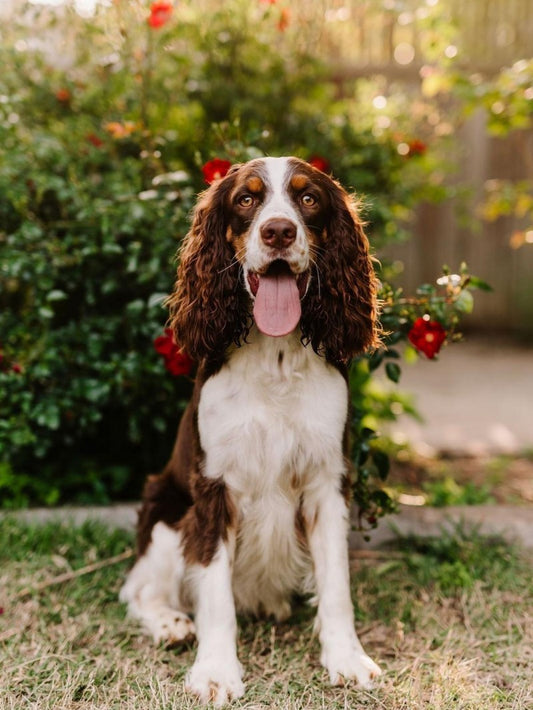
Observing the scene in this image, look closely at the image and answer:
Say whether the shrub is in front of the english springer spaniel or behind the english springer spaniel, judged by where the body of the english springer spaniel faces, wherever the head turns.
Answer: behind

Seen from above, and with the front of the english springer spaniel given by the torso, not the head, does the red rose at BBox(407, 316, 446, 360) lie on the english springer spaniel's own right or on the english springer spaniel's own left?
on the english springer spaniel's own left

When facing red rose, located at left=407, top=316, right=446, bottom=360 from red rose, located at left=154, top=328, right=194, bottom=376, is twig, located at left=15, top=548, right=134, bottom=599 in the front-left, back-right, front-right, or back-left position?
back-right

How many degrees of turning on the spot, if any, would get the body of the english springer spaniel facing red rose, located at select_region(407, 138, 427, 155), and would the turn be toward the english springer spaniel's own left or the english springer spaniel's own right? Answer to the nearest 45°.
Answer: approximately 135° to the english springer spaniel's own left

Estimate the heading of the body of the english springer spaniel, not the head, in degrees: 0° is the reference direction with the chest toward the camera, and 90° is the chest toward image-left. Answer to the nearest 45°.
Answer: approximately 0°

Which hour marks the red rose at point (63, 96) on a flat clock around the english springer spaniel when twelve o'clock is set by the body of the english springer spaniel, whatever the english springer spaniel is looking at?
The red rose is roughly at 5 o'clock from the english springer spaniel.
